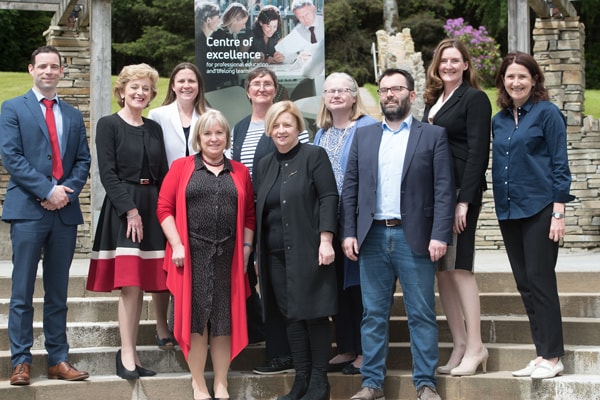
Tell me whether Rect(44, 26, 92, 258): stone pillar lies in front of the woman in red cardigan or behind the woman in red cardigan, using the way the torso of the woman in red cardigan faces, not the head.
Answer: behind

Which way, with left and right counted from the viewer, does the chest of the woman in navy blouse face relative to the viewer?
facing the viewer and to the left of the viewer

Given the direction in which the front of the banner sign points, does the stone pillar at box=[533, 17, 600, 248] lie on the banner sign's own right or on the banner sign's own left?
on the banner sign's own left

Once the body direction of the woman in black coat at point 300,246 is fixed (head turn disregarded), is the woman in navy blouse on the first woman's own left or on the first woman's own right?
on the first woman's own left

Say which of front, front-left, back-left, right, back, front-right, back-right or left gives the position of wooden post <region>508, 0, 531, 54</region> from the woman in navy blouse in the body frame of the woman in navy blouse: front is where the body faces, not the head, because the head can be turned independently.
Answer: back-right

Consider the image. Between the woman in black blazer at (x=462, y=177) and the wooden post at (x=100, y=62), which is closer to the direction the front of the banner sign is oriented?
the woman in black blazer

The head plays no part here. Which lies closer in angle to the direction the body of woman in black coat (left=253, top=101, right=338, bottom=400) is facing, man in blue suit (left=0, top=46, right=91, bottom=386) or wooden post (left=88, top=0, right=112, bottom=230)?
the man in blue suit

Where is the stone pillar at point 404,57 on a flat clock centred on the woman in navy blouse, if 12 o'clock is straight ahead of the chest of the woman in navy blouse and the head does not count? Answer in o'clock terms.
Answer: The stone pillar is roughly at 4 o'clock from the woman in navy blouse.

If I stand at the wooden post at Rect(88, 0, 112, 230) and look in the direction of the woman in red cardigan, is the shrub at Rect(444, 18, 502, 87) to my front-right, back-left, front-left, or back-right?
back-left
